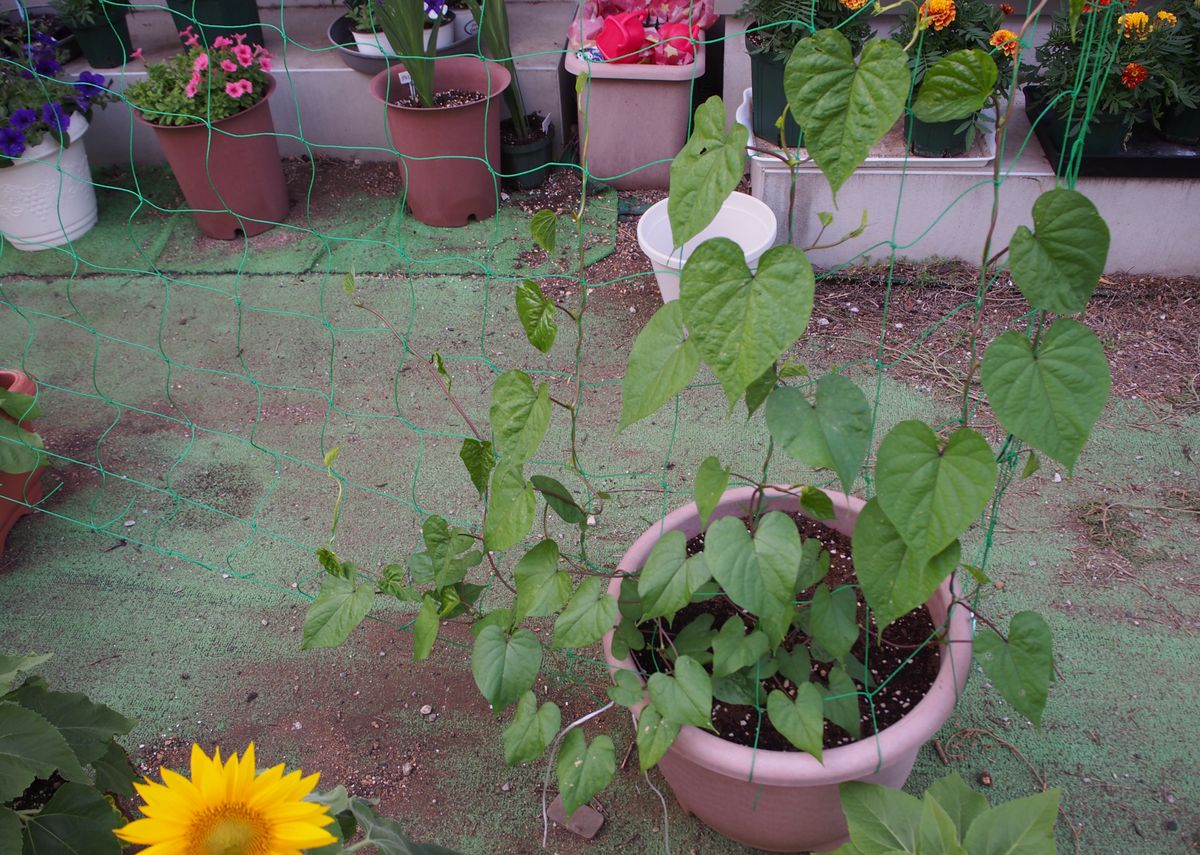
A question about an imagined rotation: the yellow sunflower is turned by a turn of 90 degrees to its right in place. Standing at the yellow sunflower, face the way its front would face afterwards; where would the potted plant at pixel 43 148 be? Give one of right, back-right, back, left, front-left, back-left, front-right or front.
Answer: right

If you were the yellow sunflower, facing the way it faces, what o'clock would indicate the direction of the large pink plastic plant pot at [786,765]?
The large pink plastic plant pot is roughly at 9 o'clock from the yellow sunflower.

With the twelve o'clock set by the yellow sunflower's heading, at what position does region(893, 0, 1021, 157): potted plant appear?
The potted plant is roughly at 8 o'clock from the yellow sunflower.

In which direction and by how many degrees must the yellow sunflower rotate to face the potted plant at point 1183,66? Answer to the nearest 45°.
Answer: approximately 90° to its left

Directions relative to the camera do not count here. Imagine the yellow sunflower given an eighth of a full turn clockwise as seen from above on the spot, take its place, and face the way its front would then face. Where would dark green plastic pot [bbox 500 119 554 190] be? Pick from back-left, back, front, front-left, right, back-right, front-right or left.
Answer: back

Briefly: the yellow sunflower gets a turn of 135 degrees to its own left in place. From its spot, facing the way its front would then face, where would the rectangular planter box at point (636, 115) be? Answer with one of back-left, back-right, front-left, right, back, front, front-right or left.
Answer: front

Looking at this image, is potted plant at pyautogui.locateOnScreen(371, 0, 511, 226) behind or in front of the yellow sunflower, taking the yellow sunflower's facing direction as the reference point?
behind

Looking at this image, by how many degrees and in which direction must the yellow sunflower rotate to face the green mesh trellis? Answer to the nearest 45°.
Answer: approximately 180°

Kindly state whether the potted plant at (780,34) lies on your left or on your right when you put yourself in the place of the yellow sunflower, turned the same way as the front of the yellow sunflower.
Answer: on your left

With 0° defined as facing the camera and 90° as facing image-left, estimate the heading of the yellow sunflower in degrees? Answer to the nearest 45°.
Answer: approximately 0°

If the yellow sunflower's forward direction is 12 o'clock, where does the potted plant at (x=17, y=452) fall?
The potted plant is roughly at 6 o'clock from the yellow sunflower.

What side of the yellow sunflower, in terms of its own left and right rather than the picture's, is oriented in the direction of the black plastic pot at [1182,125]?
left

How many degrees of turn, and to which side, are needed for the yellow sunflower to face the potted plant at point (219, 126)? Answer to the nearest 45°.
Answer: approximately 180°

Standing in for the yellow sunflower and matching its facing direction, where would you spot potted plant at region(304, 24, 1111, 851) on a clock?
The potted plant is roughly at 9 o'clock from the yellow sunflower.

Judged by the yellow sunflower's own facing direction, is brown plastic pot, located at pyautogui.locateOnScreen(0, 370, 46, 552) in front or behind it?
behind

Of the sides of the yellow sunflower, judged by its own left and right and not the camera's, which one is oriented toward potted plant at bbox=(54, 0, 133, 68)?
back
